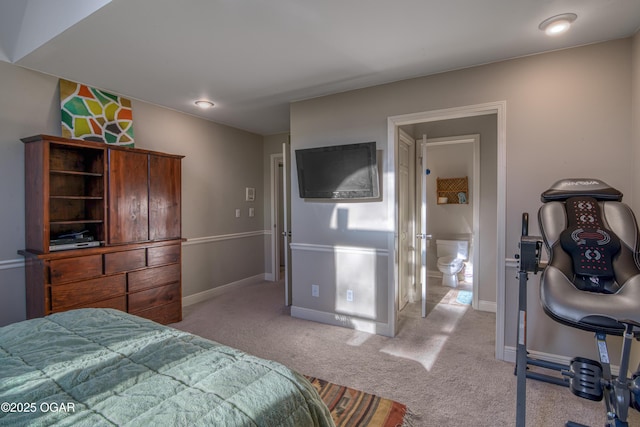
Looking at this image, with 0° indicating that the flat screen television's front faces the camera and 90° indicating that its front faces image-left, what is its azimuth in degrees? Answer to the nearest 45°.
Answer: approximately 45°

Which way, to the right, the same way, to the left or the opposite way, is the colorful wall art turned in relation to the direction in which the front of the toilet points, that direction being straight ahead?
to the left

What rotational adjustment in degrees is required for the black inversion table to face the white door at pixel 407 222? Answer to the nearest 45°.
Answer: approximately 135° to its right

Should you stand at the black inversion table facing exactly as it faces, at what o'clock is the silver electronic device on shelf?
The silver electronic device on shelf is roughly at 2 o'clock from the black inversion table.

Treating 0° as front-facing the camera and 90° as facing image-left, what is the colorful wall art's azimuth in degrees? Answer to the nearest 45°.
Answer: approximately 315°

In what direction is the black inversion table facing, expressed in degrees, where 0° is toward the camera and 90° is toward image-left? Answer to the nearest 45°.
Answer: approximately 0°

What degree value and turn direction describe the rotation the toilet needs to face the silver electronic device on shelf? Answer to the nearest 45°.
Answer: approximately 45° to its right

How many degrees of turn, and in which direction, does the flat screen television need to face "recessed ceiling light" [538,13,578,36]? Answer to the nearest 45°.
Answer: approximately 90° to its left

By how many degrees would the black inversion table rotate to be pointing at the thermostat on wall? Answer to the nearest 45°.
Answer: approximately 90° to its right
